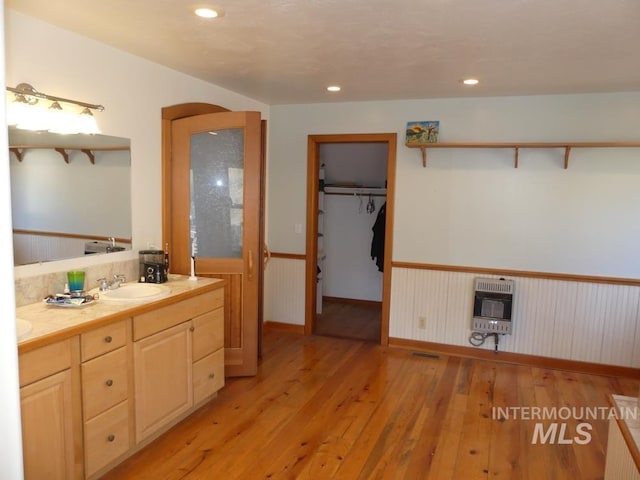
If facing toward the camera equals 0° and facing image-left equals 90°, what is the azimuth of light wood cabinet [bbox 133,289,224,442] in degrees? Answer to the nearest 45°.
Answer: approximately 315°

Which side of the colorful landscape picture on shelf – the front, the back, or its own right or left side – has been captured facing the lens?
front

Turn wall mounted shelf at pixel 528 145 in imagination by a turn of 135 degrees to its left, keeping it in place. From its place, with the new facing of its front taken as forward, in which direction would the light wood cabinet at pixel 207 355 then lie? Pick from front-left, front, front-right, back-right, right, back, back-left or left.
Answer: back

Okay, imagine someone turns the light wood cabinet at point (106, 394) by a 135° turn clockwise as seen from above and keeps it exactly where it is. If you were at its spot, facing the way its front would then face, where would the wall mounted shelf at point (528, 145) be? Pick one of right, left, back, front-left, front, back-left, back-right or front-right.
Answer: back

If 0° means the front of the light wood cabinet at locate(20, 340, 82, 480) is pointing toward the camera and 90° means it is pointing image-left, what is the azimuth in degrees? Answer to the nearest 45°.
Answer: approximately 315°

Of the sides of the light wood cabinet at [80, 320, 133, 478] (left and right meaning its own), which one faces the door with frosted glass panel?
left

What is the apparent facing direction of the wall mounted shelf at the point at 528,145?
toward the camera

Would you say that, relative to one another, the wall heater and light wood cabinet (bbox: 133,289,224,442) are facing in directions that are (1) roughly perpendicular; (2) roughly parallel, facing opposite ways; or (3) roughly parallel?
roughly perpendicular

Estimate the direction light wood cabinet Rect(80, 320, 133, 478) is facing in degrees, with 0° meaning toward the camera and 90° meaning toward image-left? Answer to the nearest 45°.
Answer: approximately 315°

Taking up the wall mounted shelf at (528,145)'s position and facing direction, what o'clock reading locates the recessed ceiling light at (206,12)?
The recessed ceiling light is roughly at 1 o'clock from the wall mounted shelf.
